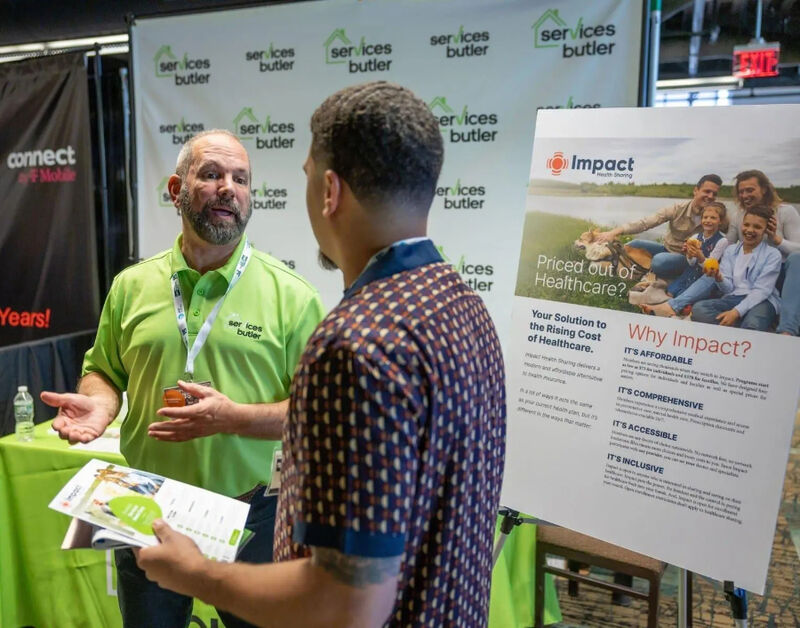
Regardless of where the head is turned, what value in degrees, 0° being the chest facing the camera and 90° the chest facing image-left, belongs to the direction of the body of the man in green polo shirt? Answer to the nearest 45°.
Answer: approximately 0°

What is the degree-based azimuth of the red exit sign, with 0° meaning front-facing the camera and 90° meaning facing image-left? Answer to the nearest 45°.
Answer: approximately 0°

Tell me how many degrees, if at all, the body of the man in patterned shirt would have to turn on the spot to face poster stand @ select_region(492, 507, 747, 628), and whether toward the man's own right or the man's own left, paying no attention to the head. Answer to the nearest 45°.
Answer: approximately 90° to the man's own right

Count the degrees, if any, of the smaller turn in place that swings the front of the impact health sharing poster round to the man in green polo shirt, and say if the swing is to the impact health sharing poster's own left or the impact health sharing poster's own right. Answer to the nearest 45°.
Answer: approximately 45° to the impact health sharing poster's own right

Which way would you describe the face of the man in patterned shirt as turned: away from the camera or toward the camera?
away from the camera

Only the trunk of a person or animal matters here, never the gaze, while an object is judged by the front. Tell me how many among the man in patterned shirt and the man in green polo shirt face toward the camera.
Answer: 1
